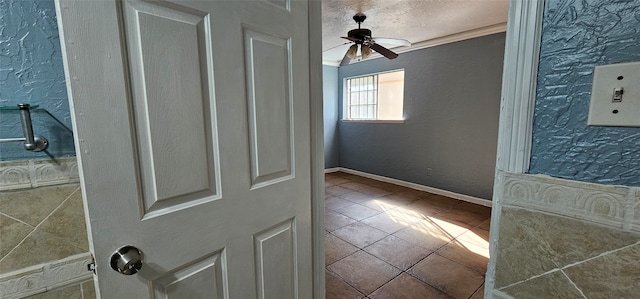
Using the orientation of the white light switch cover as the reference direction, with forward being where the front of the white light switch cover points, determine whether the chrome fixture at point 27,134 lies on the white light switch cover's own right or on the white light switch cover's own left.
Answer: on the white light switch cover's own right

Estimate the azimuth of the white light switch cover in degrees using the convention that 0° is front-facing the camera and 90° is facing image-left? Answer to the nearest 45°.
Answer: approximately 0°
